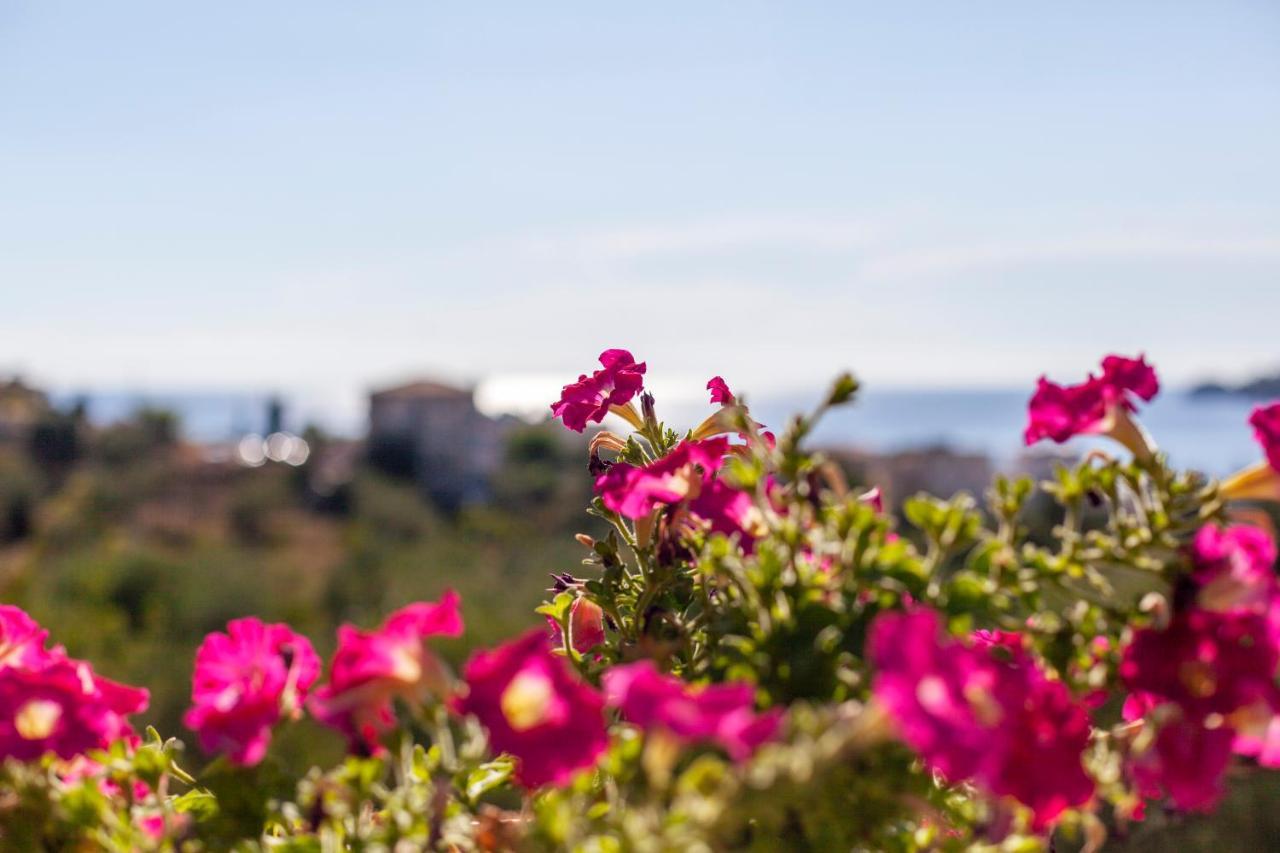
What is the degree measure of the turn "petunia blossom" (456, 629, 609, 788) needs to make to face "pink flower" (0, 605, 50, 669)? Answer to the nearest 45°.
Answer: approximately 135° to its right

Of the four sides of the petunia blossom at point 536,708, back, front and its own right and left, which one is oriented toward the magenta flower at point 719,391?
back

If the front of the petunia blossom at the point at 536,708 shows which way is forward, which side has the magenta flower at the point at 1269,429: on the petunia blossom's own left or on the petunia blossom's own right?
on the petunia blossom's own left

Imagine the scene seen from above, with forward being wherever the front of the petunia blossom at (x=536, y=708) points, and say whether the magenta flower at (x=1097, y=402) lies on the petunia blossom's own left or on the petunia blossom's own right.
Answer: on the petunia blossom's own left

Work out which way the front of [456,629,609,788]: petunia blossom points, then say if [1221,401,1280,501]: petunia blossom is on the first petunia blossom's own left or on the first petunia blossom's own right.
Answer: on the first petunia blossom's own left

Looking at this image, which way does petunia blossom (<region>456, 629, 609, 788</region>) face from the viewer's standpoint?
toward the camera

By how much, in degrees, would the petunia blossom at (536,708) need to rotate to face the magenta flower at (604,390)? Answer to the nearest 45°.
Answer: approximately 180°
